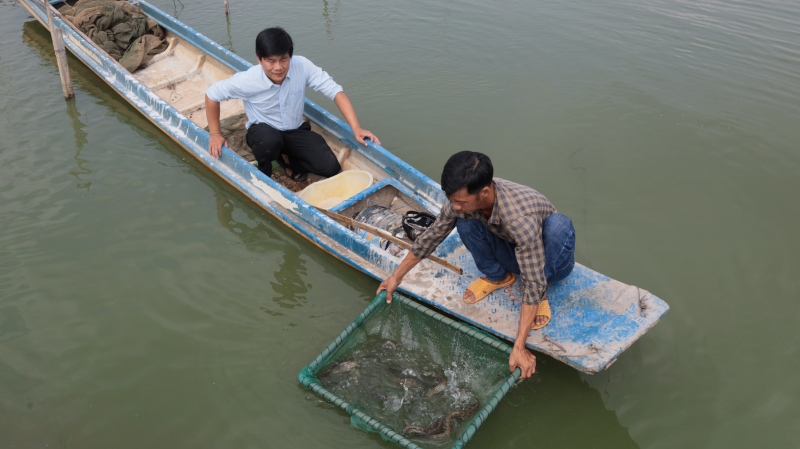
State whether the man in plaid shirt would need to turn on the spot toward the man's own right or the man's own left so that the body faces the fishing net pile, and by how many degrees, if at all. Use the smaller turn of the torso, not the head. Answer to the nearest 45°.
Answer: approximately 90° to the man's own right

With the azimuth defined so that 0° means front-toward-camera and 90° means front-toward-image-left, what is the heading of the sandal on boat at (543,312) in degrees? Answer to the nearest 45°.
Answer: approximately 45°

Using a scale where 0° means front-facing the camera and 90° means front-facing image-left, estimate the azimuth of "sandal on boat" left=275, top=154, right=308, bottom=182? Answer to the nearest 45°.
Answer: approximately 315°

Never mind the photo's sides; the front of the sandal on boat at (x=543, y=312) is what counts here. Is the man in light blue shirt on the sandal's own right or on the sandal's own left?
on the sandal's own right
